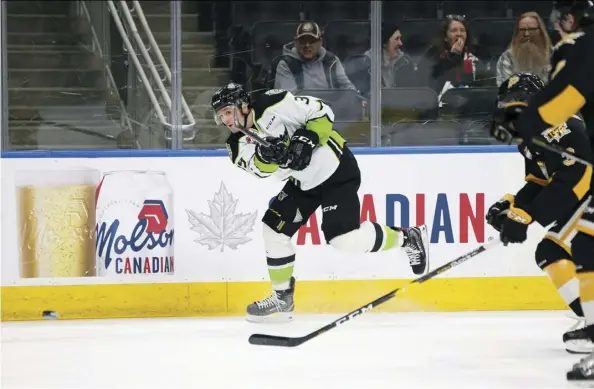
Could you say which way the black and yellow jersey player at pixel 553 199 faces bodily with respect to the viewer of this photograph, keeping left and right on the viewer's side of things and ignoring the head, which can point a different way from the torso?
facing the viewer and to the left of the viewer

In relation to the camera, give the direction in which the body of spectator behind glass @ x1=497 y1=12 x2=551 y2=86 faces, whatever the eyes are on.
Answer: toward the camera

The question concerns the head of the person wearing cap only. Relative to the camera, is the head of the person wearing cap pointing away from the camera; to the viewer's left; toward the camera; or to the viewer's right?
toward the camera

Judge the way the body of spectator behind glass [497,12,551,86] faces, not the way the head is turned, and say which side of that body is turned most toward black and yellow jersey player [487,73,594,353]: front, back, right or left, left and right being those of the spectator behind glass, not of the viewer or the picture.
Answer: front

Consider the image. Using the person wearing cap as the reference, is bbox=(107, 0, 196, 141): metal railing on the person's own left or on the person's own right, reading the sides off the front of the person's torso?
on the person's own right

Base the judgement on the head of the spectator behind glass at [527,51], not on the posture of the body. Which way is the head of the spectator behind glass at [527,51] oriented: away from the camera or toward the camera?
toward the camera

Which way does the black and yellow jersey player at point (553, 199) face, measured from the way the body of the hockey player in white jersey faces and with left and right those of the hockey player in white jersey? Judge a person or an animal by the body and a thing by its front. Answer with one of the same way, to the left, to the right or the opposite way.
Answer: the same way

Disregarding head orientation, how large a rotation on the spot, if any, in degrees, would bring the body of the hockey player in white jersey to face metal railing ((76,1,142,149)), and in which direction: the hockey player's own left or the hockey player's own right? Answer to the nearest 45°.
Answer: approximately 90° to the hockey player's own right

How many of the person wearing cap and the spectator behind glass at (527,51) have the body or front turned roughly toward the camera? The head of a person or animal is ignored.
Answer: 2

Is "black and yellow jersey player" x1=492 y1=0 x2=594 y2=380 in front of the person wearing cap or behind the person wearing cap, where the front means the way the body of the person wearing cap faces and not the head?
in front

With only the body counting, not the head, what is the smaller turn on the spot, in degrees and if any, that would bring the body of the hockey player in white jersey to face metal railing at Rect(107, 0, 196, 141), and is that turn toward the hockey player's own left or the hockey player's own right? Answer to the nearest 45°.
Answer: approximately 90° to the hockey player's own right
